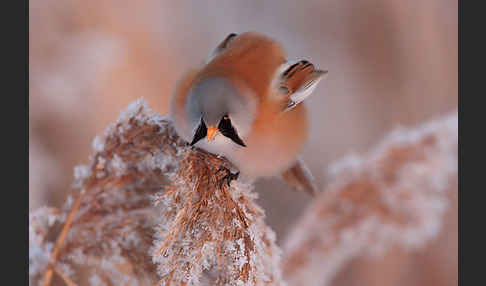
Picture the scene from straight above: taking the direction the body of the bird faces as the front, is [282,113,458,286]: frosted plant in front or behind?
behind

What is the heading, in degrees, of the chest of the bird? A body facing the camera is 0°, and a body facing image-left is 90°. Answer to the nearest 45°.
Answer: approximately 45°
